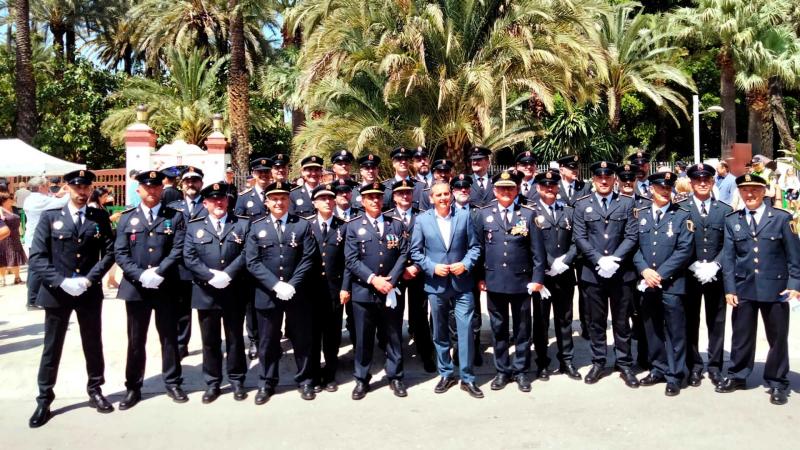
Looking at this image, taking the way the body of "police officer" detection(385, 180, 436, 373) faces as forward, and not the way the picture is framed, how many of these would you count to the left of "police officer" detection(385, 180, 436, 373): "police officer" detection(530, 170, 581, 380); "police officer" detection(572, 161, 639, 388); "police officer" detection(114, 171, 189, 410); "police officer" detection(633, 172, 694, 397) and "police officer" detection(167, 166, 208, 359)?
3

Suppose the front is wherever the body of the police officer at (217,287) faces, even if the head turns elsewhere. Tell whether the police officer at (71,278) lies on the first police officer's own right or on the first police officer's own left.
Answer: on the first police officer's own right

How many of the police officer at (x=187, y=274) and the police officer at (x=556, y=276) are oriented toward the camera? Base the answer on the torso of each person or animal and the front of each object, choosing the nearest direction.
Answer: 2

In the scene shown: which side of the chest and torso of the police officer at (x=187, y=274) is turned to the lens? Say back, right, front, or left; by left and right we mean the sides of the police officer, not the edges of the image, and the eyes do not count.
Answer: front

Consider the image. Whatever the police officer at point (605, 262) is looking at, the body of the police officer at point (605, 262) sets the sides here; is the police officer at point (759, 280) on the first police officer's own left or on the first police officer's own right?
on the first police officer's own left

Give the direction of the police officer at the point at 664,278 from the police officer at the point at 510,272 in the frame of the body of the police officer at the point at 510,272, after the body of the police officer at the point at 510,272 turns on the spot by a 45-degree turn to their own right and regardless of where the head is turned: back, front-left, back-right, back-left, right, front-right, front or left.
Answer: back-left

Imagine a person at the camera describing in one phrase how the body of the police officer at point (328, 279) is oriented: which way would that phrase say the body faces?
toward the camera

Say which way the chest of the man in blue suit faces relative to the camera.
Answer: toward the camera

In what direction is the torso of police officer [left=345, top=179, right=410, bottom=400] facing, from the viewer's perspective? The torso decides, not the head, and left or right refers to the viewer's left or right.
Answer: facing the viewer

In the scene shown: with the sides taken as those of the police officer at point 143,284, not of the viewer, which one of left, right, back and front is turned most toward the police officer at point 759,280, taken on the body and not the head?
left
